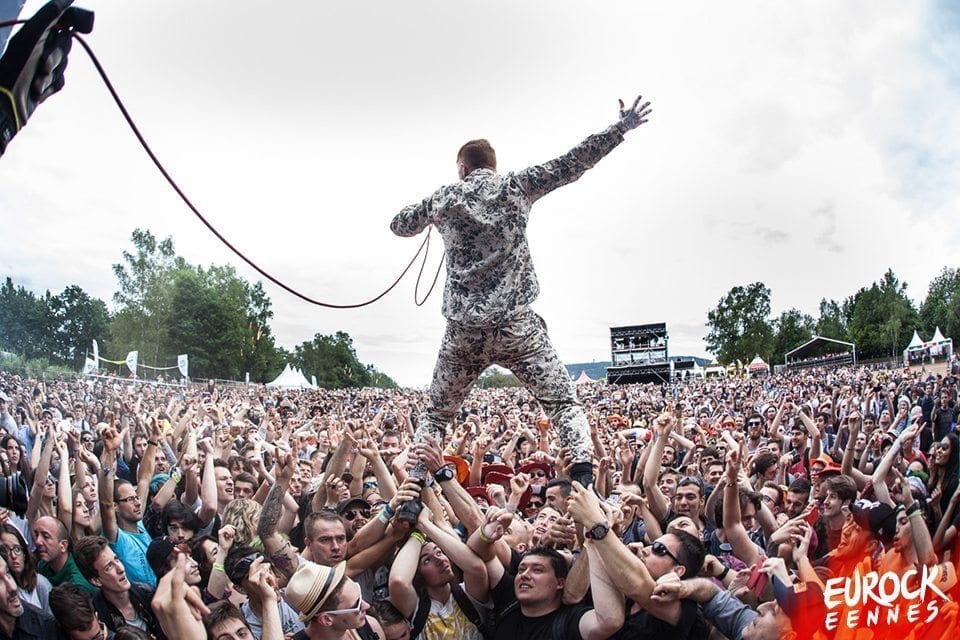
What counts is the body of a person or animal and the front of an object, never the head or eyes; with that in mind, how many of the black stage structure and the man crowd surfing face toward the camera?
1

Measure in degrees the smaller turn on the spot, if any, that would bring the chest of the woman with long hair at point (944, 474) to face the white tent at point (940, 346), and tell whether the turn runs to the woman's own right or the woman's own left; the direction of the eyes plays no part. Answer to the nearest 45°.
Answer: approximately 135° to the woman's own right

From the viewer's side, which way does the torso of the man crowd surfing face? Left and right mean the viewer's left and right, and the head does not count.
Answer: facing away from the viewer

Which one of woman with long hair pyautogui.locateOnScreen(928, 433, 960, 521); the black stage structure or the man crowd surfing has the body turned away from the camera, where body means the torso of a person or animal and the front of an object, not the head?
the man crowd surfing

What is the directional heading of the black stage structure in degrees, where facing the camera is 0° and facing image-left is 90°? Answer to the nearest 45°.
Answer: approximately 0°

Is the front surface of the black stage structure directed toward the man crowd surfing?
yes

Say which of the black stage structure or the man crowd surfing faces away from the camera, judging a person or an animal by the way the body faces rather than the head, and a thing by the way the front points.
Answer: the man crowd surfing

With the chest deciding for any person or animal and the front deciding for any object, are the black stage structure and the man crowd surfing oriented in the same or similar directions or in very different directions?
very different directions
